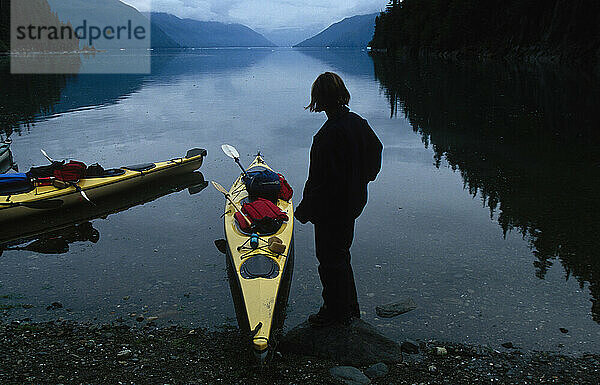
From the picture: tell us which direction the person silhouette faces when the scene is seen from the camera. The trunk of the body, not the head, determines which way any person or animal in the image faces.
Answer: facing to the left of the viewer

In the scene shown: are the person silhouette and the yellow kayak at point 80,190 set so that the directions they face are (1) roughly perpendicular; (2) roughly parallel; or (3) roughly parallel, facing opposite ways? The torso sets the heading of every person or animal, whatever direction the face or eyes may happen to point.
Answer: roughly perpendicular
